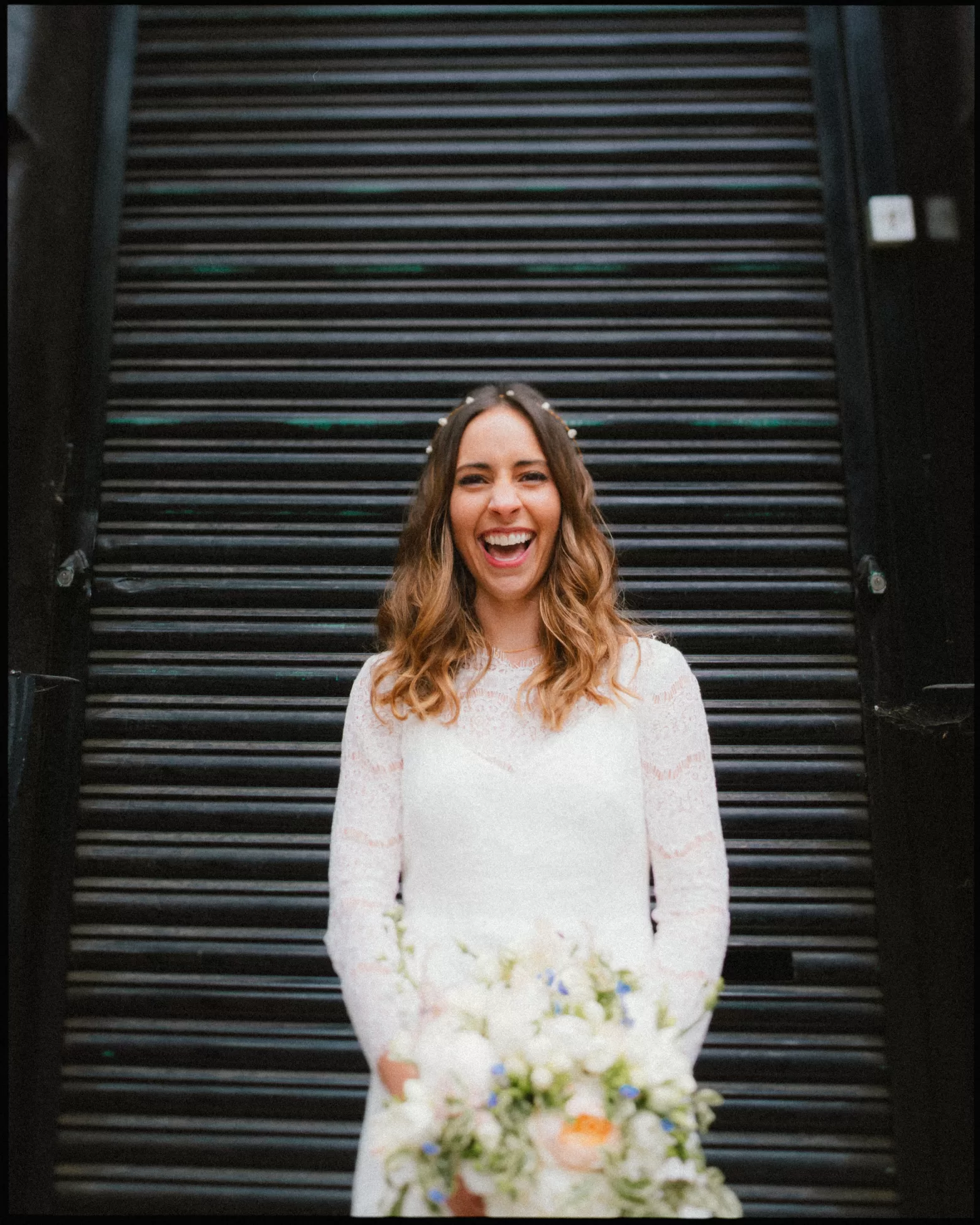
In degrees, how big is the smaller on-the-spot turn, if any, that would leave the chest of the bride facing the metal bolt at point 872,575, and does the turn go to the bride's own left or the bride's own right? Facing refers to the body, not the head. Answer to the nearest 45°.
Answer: approximately 135° to the bride's own left

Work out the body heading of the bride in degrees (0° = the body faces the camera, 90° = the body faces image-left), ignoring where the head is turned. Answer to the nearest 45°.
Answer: approximately 0°

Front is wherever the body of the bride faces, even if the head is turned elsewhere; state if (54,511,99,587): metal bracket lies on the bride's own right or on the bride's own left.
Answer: on the bride's own right
